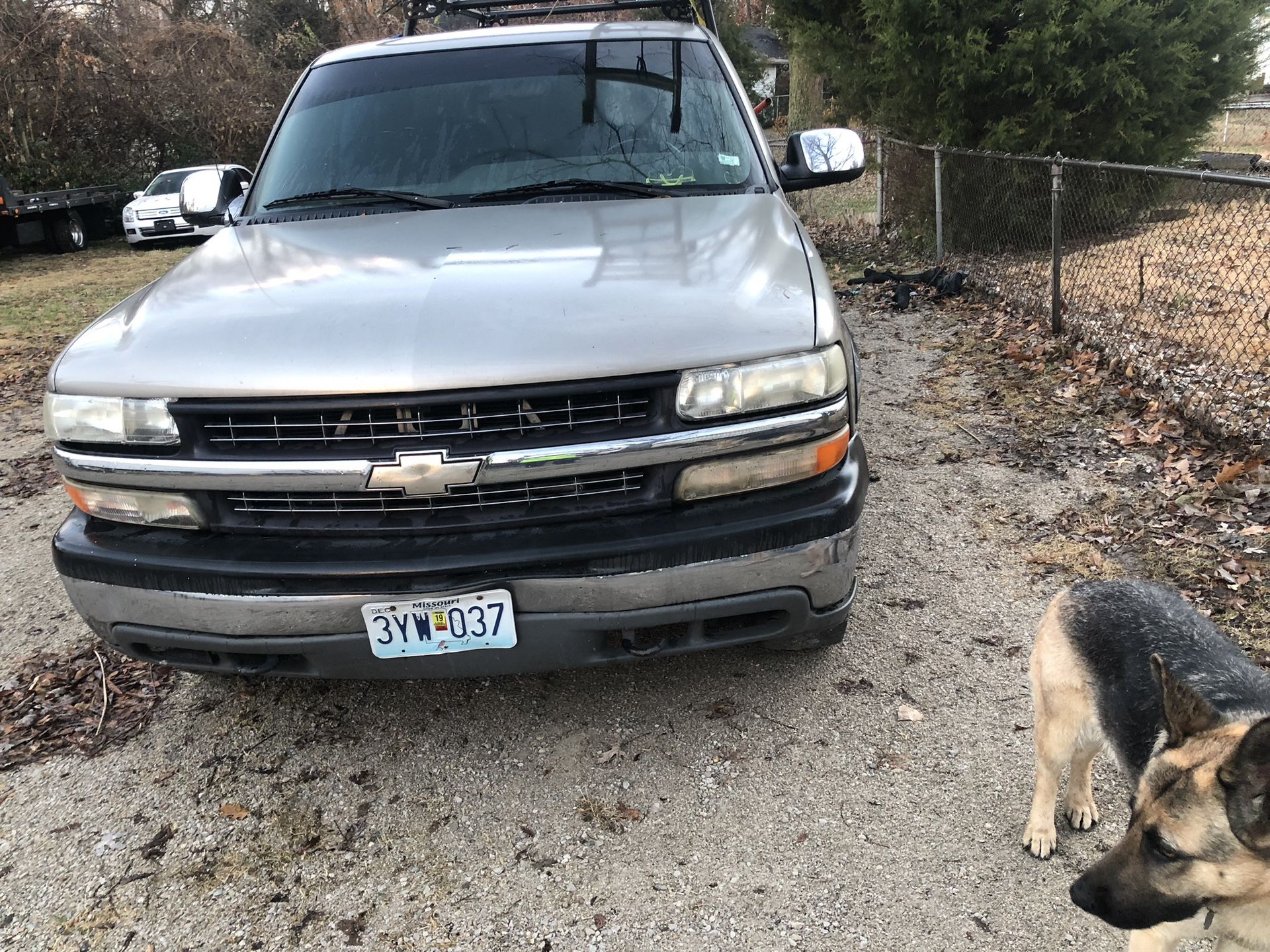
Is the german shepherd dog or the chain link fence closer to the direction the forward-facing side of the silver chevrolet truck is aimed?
the german shepherd dog

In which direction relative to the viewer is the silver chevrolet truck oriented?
toward the camera

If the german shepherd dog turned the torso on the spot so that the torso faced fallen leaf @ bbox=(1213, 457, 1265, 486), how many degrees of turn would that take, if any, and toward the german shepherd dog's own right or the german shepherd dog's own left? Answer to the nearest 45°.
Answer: approximately 135° to the german shepherd dog's own left

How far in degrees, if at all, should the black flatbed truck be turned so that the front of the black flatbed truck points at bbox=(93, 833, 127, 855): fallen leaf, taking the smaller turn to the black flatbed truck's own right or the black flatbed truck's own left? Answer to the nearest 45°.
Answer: approximately 45° to the black flatbed truck's own left

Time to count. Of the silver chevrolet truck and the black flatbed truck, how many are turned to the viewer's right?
0

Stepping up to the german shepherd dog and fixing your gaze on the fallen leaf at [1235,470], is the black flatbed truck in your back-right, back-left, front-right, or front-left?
front-left

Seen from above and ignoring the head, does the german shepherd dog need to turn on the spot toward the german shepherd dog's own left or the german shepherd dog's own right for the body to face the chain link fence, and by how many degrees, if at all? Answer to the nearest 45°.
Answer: approximately 135° to the german shepherd dog's own left

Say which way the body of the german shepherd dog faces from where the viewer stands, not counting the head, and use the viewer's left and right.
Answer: facing the viewer and to the right of the viewer

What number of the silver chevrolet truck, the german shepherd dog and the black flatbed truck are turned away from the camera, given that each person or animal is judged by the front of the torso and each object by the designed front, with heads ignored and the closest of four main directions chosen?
0

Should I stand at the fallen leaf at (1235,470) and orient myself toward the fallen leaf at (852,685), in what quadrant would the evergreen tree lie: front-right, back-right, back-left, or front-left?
back-right
